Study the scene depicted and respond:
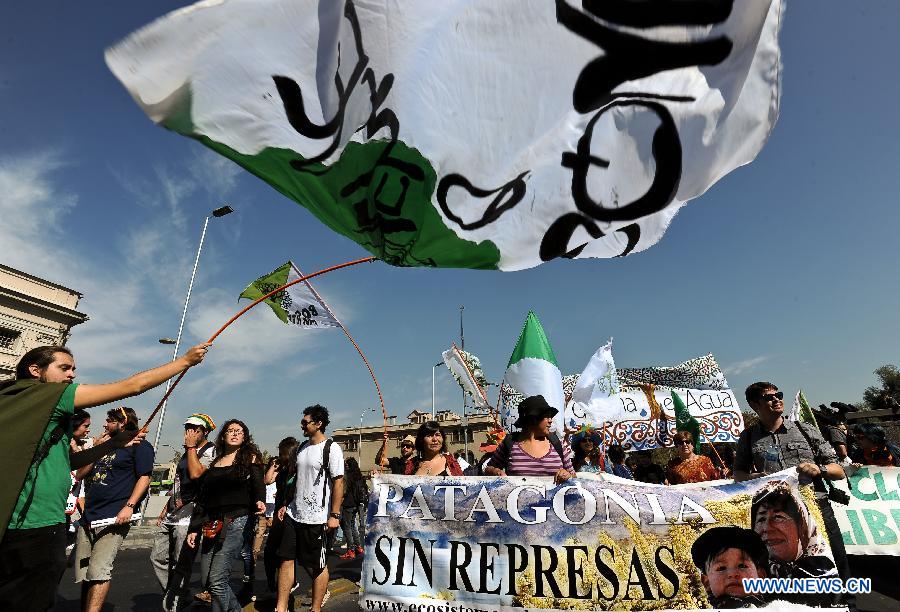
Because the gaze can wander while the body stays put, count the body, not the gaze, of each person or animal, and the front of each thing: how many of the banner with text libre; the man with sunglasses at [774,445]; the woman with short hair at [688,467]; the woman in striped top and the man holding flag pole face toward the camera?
4

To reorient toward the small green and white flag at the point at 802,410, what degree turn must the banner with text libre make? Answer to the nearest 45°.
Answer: approximately 180°

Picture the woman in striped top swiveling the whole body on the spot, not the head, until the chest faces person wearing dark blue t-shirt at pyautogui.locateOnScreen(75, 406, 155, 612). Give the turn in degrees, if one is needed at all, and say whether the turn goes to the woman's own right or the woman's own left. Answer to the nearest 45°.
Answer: approximately 90° to the woman's own right

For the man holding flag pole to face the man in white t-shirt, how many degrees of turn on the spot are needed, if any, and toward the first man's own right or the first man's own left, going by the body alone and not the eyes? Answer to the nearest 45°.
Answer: approximately 45° to the first man's own left

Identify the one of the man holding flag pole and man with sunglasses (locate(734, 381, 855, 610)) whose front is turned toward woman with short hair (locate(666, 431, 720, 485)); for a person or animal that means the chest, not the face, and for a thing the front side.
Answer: the man holding flag pole

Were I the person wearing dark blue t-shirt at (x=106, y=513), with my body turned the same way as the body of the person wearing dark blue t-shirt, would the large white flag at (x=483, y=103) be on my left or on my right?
on my left

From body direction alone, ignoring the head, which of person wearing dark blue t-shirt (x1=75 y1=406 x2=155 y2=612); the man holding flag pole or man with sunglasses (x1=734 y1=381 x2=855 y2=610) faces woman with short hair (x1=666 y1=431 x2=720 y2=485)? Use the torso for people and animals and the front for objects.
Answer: the man holding flag pole

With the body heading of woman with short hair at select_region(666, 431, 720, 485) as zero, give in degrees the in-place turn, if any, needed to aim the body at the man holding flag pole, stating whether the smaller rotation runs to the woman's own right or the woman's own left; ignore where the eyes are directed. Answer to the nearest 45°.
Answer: approximately 45° to the woman's own right

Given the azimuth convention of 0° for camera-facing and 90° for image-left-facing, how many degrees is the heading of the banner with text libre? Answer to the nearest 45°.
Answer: approximately 0°

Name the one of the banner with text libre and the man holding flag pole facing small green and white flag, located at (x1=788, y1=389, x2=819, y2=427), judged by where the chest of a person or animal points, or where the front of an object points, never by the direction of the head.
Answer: the man holding flag pole

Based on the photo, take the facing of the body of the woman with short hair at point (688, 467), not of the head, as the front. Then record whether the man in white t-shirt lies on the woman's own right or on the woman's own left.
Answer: on the woman's own right

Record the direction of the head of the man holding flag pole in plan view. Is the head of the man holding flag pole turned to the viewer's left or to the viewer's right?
to the viewer's right

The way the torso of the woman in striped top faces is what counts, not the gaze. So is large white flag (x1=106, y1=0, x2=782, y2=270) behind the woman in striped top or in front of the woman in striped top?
in front

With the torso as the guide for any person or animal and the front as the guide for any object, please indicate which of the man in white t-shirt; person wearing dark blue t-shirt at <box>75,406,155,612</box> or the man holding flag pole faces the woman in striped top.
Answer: the man holding flag pole

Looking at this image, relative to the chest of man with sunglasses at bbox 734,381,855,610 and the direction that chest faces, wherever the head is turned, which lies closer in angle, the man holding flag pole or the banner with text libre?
the man holding flag pole
